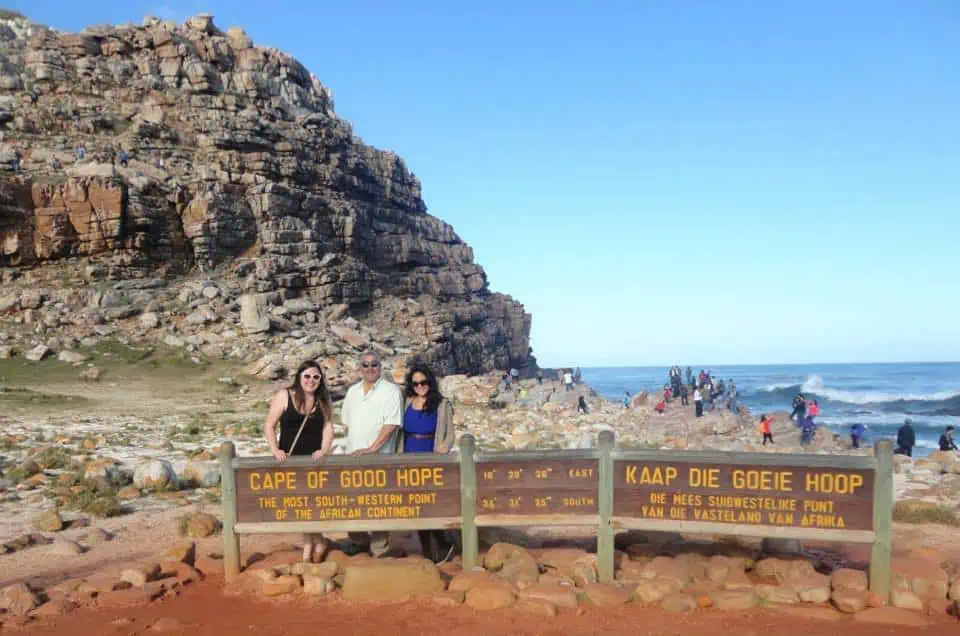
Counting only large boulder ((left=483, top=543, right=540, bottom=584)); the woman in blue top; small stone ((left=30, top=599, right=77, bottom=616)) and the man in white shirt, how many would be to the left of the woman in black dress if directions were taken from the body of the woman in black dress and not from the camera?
3

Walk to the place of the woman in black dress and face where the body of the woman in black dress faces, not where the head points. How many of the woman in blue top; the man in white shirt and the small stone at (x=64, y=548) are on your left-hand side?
2

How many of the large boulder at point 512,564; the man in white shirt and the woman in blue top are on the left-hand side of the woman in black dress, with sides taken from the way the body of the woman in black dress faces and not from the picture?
3

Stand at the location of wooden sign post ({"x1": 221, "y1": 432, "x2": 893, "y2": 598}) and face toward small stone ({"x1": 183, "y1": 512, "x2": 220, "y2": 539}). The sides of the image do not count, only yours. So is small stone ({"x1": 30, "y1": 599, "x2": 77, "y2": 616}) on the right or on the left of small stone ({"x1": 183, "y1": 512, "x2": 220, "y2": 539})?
left

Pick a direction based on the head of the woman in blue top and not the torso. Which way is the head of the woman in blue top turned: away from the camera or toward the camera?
toward the camera

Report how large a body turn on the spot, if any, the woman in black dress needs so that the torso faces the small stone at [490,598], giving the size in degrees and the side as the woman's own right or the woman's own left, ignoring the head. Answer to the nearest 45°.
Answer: approximately 45° to the woman's own left

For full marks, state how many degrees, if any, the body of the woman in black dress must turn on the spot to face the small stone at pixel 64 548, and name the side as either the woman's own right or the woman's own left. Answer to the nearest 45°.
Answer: approximately 135° to the woman's own right

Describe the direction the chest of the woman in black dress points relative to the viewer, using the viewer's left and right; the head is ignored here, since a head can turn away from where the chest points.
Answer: facing the viewer

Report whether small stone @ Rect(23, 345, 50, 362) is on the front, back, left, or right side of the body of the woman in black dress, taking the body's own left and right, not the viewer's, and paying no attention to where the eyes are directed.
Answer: back

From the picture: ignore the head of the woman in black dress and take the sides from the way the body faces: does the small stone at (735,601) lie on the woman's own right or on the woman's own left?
on the woman's own left

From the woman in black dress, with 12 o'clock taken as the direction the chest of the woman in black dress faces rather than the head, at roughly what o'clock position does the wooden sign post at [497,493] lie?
The wooden sign post is roughly at 10 o'clock from the woman in black dress.

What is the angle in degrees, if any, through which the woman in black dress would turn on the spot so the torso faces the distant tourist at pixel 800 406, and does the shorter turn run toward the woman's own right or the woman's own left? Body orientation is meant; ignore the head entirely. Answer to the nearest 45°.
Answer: approximately 135° to the woman's own left

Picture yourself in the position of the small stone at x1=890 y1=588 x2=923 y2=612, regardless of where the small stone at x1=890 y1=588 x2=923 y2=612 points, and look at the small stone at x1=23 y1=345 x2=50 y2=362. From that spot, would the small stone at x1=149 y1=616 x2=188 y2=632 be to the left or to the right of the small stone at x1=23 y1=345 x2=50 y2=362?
left

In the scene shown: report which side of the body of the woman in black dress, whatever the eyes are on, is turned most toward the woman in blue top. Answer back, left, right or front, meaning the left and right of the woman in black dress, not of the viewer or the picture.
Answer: left

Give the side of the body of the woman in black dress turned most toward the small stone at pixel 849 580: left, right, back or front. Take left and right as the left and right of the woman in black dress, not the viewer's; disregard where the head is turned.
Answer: left

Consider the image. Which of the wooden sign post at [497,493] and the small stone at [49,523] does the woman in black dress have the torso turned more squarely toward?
the wooden sign post

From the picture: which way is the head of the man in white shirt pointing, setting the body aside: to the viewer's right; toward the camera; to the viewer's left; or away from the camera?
toward the camera
